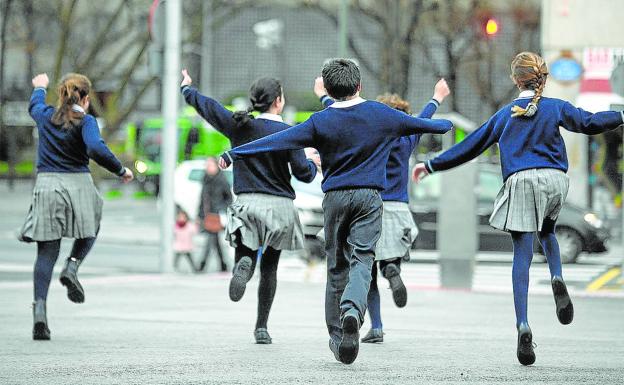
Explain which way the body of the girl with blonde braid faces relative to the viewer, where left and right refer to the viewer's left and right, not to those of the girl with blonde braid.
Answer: facing away from the viewer

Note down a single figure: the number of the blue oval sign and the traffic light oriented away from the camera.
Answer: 0

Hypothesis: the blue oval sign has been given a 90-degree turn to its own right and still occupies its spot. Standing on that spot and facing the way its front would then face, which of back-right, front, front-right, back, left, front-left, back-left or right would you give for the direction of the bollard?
left

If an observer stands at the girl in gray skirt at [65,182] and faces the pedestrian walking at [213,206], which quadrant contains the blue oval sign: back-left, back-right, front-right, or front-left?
front-right

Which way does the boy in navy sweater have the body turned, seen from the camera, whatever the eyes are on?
away from the camera

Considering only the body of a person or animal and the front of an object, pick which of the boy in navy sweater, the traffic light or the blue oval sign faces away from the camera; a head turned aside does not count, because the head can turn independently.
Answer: the boy in navy sweater

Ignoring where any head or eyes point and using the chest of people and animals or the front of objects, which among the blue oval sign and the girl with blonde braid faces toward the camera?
the blue oval sign

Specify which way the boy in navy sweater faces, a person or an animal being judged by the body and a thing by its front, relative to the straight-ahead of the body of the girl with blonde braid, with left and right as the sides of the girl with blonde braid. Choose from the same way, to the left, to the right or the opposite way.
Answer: the same way

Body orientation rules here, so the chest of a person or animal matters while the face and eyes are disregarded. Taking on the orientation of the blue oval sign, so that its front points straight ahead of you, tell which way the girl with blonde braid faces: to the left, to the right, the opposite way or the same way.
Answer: the opposite way

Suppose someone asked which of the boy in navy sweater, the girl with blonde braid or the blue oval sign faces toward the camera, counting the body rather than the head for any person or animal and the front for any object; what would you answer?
the blue oval sign

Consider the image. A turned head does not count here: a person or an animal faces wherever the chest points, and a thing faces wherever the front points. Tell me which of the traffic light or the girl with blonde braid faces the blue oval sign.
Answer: the girl with blonde braid

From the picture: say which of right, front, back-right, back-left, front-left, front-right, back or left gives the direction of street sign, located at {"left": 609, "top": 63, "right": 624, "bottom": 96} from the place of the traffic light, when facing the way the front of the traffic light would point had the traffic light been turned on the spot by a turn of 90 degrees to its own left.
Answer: front-right

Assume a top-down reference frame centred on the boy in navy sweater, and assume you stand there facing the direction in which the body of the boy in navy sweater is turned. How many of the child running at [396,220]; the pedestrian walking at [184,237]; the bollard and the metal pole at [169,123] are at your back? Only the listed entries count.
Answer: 0

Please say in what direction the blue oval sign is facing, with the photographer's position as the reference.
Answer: facing the viewer

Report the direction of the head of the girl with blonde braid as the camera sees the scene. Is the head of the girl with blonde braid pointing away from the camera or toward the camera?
away from the camera

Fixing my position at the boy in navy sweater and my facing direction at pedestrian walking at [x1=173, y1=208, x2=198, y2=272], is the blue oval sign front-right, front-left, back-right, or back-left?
front-right

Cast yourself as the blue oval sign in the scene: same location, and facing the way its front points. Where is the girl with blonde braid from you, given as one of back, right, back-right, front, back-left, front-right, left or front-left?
front
